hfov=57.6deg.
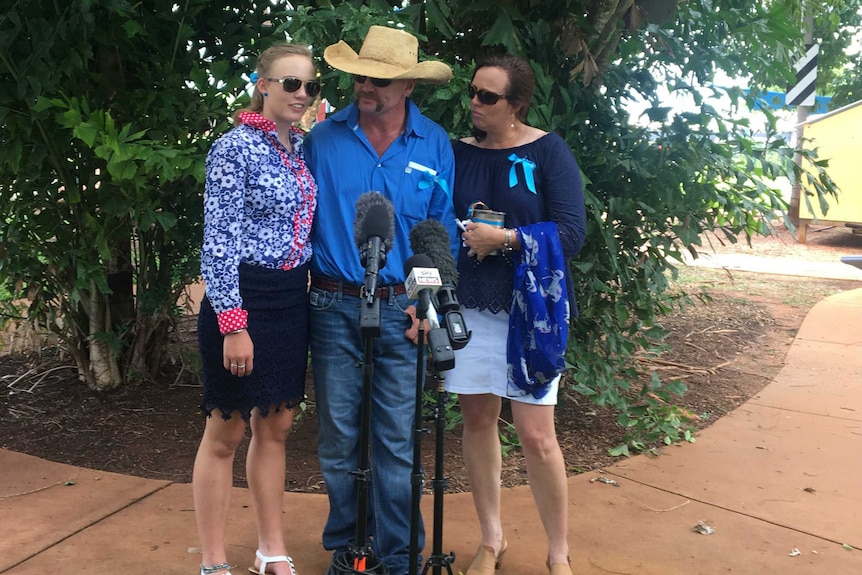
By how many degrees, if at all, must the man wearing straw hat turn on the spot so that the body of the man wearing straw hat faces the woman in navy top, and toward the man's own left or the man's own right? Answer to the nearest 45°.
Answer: approximately 90° to the man's own left

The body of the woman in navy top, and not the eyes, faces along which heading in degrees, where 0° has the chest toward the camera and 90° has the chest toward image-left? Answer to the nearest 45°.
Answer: approximately 45°

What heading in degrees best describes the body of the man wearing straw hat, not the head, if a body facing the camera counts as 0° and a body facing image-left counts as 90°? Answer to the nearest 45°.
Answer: approximately 0°

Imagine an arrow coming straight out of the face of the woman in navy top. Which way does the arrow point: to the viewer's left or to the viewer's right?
to the viewer's left

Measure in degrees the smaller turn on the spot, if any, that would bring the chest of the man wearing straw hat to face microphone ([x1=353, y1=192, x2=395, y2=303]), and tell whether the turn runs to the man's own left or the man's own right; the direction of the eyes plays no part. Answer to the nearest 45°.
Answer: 0° — they already face it
